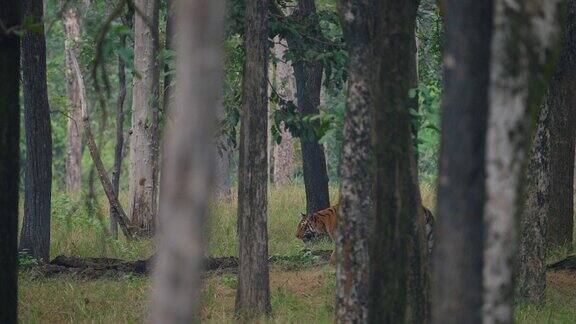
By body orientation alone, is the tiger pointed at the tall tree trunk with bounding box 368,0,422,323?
no

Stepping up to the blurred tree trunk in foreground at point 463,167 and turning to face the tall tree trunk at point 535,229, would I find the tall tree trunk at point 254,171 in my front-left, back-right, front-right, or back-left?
front-left

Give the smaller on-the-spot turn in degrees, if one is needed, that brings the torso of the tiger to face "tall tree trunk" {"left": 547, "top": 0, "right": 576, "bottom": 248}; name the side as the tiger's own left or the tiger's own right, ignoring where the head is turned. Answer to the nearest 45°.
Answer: approximately 180°

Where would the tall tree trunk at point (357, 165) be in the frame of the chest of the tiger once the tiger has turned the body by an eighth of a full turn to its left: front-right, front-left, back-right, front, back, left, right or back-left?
front-left

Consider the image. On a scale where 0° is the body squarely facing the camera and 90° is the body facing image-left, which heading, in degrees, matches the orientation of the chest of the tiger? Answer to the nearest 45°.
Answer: approximately 90°

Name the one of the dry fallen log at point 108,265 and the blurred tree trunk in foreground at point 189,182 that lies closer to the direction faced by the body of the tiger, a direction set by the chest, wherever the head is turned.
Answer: the dry fallen log

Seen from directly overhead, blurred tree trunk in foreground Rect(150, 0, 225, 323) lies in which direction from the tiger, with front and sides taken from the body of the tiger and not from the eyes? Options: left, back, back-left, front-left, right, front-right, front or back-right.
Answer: left

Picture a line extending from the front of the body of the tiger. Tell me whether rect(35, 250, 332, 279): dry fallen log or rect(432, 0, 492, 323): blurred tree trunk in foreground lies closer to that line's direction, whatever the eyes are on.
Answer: the dry fallen log

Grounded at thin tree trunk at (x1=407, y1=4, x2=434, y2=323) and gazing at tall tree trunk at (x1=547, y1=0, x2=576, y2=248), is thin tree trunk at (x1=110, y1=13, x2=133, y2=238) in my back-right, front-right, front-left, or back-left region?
front-left

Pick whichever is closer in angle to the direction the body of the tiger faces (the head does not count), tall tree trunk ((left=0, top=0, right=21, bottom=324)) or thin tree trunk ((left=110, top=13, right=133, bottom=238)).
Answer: the thin tree trunk

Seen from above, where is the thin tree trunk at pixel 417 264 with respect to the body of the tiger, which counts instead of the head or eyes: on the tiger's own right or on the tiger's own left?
on the tiger's own left

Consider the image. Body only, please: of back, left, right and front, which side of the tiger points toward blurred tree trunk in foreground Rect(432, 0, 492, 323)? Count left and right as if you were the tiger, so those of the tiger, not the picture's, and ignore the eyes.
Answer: left

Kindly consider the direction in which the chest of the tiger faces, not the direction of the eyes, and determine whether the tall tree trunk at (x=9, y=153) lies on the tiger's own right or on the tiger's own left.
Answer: on the tiger's own left
